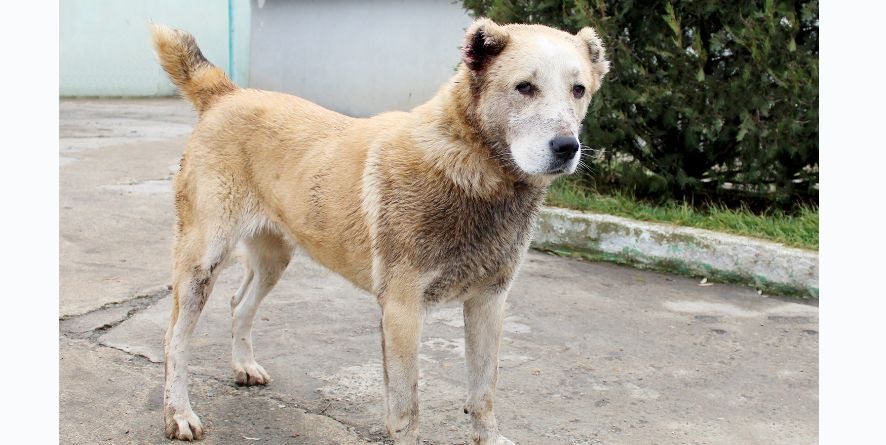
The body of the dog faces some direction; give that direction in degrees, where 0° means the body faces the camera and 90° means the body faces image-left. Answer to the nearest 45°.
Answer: approximately 315°

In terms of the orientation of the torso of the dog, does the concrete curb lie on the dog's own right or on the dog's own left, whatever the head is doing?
on the dog's own left
